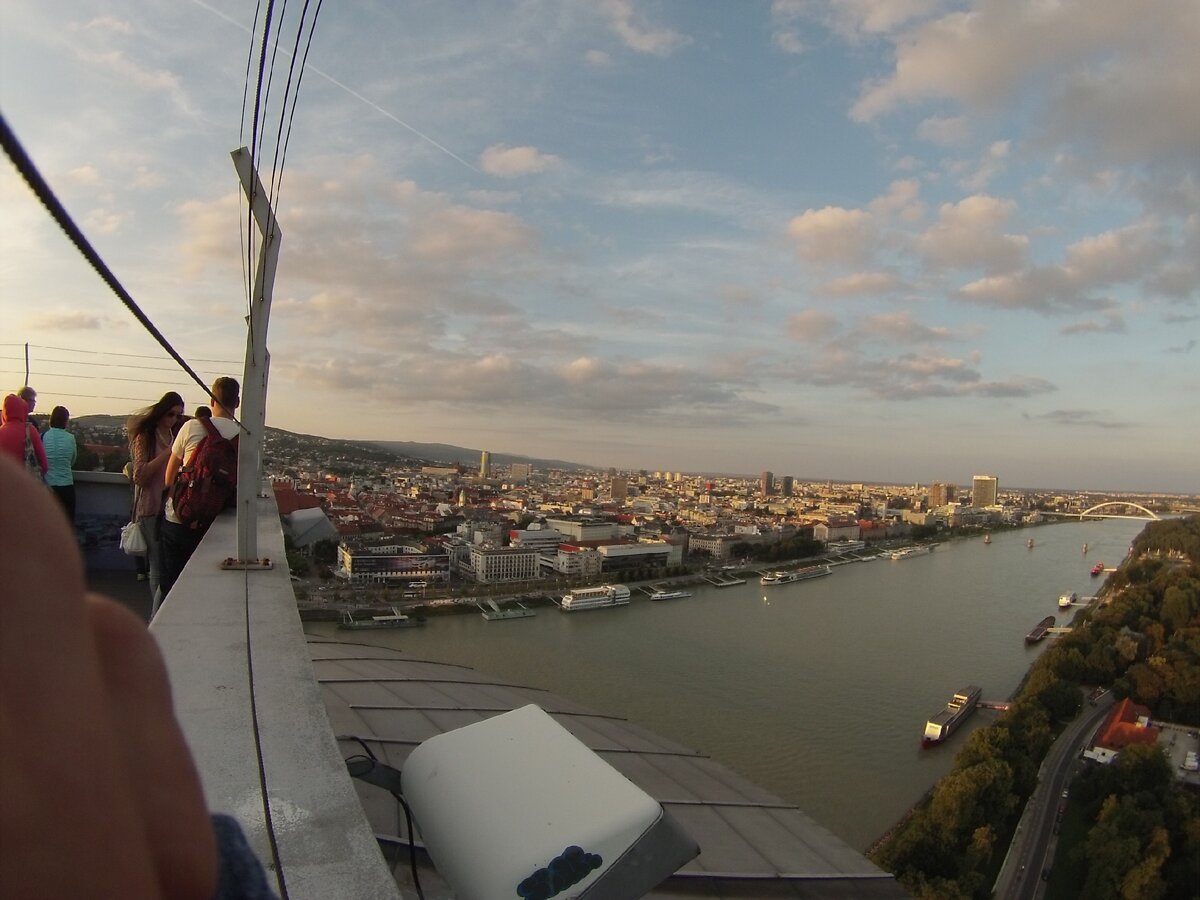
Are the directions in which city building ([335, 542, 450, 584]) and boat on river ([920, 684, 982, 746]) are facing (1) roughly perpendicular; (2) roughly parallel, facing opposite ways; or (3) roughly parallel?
roughly perpendicular

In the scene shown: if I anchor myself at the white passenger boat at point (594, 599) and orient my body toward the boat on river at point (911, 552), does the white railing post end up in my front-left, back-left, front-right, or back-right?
back-right

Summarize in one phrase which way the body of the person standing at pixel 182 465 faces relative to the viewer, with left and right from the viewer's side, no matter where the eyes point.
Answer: facing away from the viewer and to the left of the viewer

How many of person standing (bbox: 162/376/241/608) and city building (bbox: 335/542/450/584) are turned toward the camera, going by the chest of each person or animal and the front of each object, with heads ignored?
1

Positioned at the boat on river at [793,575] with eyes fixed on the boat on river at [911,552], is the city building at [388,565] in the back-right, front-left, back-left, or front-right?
back-left

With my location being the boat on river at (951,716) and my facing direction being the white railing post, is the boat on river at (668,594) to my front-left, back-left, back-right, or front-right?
back-right

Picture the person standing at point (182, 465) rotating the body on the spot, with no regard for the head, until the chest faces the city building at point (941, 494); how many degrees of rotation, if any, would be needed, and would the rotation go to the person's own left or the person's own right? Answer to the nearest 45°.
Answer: approximately 90° to the person's own right
